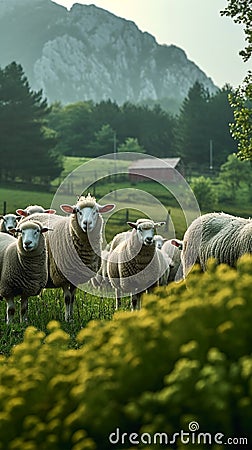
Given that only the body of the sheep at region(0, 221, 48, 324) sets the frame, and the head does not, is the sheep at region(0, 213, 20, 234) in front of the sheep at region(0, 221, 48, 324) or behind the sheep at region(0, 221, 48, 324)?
behind

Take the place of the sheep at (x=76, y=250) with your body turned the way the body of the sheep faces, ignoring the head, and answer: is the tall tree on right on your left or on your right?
on your left

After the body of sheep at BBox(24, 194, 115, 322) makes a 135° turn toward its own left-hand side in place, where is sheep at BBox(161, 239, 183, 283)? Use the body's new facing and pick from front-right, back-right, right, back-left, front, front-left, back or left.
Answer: front-right

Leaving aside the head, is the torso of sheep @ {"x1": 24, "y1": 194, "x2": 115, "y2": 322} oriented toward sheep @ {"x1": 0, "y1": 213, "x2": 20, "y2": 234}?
no

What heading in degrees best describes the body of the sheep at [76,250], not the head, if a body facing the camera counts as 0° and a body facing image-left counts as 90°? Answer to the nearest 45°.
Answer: approximately 315°

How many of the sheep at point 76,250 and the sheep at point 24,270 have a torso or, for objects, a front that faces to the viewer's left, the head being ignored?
0

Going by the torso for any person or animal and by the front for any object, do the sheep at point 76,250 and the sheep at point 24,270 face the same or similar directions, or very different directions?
same or similar directions

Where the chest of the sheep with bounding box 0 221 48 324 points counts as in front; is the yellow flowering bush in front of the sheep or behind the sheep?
in front

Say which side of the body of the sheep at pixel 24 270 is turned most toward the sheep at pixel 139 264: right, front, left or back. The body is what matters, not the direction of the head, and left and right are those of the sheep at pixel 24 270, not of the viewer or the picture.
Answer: left

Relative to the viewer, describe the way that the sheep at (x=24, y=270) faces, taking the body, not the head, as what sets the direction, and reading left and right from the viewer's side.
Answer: facing the viewer and to the right of the viewer

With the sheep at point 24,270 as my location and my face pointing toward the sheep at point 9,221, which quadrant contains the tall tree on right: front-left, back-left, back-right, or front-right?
front-right

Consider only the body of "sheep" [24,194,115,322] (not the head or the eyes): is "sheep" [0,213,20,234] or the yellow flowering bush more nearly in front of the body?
the yellow flowering bush

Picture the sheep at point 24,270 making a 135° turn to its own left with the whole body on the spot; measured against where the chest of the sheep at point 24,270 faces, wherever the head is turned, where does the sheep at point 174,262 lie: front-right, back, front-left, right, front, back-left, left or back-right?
front-right
